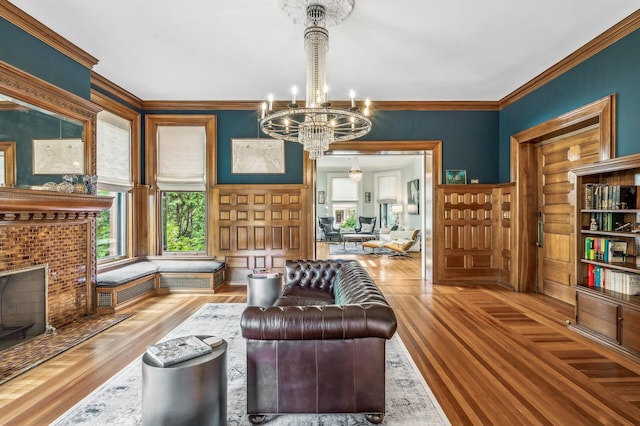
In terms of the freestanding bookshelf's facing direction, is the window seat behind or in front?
in front

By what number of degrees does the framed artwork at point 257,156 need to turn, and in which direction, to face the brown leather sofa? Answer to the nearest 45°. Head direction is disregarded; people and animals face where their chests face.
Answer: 0° — it already faces it

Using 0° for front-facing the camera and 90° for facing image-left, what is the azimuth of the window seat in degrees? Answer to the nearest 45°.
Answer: approximately 315°

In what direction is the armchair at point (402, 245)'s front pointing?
to the viewer's left

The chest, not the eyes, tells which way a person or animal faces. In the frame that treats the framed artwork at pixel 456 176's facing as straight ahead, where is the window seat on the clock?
The window seat is roughly at 2 o'clock from the framed artwork.

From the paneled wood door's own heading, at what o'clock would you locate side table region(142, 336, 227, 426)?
The side table is roughly at 11 o'clock from the paneled wood door.

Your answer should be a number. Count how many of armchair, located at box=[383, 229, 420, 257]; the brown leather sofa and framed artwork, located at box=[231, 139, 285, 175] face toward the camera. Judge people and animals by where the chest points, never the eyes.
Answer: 1

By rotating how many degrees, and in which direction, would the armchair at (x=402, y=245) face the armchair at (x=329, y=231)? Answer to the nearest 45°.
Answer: approximately 45° to its right

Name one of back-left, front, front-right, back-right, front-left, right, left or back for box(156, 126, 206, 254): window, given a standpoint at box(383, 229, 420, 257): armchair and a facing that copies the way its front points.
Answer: front-left

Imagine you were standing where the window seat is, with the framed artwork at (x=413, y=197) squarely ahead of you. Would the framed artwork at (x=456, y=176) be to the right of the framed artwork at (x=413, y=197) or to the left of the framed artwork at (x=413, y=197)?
right

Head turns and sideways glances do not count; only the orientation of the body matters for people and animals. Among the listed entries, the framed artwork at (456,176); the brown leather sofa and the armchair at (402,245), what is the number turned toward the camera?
1

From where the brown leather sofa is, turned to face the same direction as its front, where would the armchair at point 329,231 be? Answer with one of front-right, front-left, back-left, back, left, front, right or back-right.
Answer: right

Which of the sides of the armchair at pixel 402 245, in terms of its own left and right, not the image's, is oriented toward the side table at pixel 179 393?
left

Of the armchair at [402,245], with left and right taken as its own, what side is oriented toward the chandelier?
left
